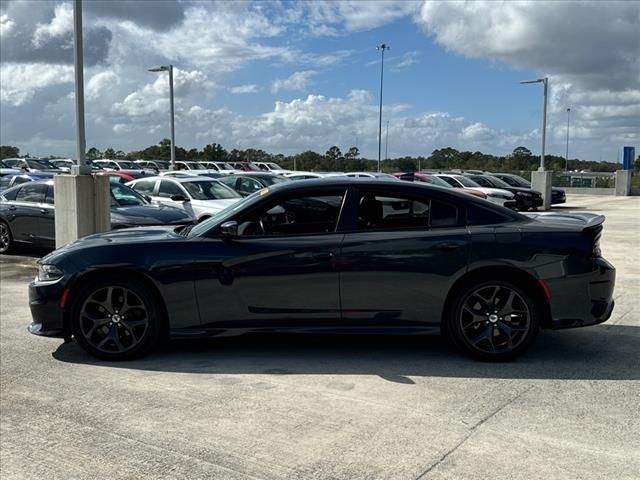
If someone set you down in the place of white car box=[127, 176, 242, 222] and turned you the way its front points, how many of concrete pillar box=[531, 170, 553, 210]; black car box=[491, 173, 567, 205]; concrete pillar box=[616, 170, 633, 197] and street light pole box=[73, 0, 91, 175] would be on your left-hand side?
3

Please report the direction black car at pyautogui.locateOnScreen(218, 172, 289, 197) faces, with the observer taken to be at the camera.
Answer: facing the viewer and to the right of the viewer

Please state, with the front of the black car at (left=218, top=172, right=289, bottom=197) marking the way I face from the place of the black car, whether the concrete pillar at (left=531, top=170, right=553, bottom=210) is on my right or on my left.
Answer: on my left

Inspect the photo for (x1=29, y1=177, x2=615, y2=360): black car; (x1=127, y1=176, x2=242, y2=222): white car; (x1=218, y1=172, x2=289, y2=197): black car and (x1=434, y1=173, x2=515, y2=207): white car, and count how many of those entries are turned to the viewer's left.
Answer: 1

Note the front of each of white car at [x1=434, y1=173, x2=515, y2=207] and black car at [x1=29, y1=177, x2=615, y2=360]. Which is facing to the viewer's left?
the black car

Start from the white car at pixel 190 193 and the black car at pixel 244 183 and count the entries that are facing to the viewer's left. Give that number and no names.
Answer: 0

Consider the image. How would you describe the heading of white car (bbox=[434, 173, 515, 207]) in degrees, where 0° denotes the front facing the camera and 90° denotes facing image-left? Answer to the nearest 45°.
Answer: approximately 315°

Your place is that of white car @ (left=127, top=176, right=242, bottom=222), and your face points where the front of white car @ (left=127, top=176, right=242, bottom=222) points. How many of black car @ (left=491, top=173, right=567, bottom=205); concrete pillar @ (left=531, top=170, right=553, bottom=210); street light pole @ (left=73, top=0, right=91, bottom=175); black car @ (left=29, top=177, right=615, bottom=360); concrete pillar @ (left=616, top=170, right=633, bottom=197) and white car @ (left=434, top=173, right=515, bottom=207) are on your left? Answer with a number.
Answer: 4

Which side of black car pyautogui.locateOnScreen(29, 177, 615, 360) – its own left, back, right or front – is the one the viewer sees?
left

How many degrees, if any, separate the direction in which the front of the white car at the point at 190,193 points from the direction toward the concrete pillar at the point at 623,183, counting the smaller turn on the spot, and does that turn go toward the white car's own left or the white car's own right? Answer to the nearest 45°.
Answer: approximately 90° to the white car's own left

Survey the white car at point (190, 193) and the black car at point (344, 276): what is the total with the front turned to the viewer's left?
1

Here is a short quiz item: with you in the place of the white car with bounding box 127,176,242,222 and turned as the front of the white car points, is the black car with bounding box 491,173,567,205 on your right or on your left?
on your left
